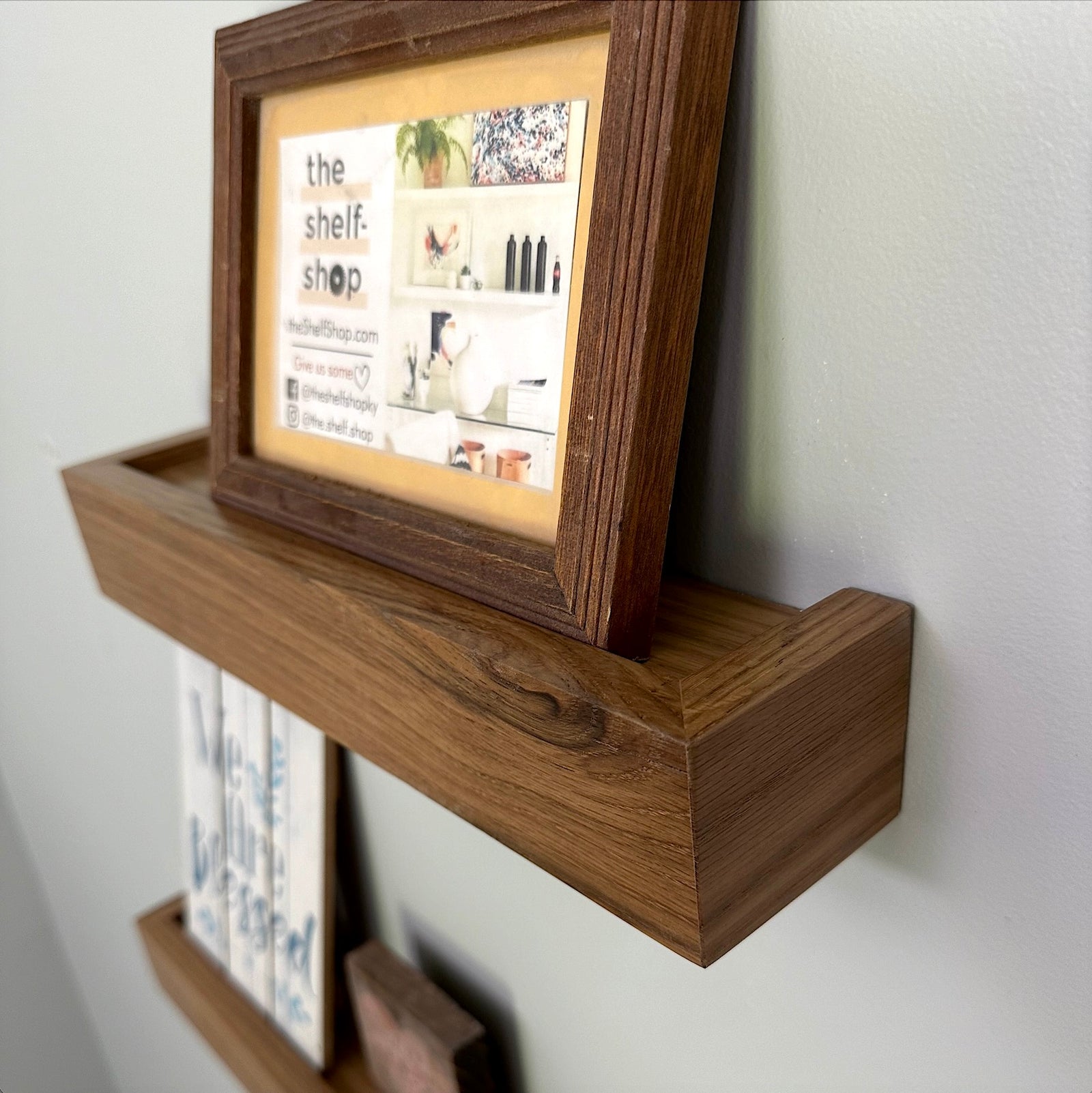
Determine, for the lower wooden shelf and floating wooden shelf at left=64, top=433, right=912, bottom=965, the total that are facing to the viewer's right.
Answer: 0

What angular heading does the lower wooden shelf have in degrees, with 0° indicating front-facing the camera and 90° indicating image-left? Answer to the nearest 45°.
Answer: approximately 45°

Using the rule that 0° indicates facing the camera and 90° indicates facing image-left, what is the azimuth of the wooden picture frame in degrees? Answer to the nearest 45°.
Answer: approximately 45°

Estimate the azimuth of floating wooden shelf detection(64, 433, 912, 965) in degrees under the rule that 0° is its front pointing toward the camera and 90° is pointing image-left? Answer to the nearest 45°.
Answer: approximately 45°
